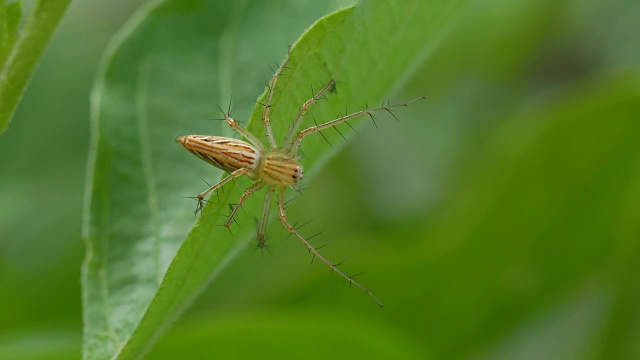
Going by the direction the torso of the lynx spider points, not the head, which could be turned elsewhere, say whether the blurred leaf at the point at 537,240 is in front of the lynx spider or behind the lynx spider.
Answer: in front

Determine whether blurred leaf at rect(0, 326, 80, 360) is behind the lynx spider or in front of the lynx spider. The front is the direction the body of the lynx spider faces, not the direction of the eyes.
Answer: behind

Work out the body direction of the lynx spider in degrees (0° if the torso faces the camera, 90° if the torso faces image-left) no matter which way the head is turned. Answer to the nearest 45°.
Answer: approximately 270°
